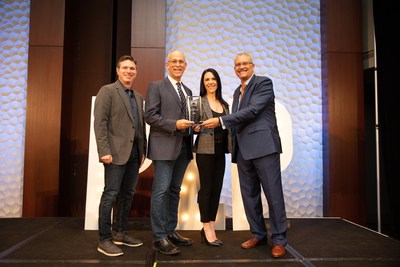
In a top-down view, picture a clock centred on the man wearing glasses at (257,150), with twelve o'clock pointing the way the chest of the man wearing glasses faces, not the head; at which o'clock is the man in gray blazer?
The man in gray blazer is roughly at 1 o'clock from the man wearing glasses.

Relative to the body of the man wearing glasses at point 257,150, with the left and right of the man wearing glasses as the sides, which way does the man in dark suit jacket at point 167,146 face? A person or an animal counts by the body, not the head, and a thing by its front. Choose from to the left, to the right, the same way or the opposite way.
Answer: to the left

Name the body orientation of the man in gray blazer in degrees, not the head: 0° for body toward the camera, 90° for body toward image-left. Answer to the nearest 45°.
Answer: approximately 315°

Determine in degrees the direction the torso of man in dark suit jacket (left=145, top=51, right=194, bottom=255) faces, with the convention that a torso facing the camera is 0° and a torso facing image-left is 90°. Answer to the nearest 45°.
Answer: approximately 315°

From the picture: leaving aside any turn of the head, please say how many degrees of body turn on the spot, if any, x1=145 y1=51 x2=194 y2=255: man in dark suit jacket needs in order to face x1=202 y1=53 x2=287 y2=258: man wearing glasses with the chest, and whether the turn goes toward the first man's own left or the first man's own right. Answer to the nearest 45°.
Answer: approximately 45° to the first man's own left

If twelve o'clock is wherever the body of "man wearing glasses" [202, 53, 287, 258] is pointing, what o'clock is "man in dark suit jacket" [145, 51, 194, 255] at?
The man in dark suit jacket is roughly at 1 o'clock from the man wearing glasses.

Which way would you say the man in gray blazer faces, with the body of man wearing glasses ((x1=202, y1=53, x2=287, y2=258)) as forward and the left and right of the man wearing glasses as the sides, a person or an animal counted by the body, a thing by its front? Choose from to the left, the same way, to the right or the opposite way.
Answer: to the left
